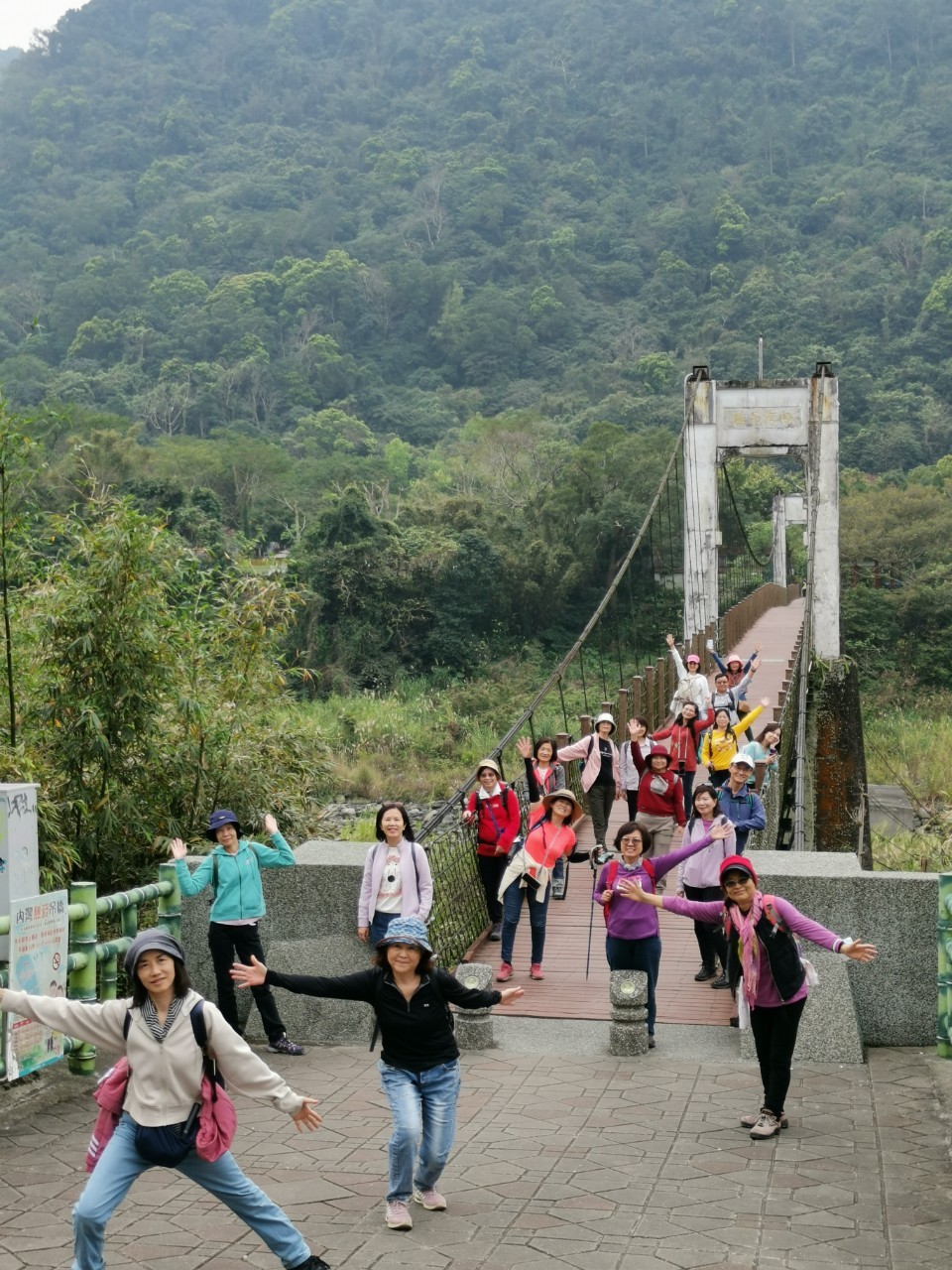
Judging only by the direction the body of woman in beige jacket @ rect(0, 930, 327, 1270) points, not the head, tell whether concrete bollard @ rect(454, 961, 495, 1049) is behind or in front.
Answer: behind

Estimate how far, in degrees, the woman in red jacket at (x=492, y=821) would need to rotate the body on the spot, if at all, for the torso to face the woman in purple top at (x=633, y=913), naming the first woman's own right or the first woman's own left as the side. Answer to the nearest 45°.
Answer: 0° — they already face them

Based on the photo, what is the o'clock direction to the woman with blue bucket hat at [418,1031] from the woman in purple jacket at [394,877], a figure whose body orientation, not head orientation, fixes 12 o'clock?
The woman with blue bucket hat is roughly at 12 o'clock from the woman in purple jacket.

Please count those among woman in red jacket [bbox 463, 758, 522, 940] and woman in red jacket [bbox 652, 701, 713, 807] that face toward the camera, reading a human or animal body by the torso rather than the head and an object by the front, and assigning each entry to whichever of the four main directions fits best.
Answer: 2

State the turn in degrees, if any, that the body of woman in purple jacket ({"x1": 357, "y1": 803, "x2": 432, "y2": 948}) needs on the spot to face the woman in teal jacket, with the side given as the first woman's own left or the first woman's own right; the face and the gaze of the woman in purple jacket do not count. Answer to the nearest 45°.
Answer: approximately 90° to the first woman's own right

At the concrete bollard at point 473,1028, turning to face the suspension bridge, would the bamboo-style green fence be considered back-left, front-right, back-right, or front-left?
back-left

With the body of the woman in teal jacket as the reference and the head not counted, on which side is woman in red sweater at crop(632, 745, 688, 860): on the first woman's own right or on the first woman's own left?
on the first woman's own left
